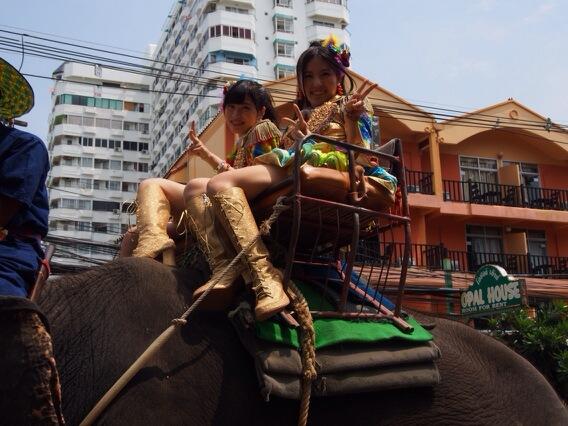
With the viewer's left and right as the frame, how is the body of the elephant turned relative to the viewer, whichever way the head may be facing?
facing to the left of the viewer

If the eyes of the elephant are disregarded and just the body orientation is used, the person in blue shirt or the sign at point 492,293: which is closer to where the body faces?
the person in blue shirt

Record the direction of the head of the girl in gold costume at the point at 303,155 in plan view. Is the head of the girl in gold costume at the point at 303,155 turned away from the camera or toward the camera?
toward the camera

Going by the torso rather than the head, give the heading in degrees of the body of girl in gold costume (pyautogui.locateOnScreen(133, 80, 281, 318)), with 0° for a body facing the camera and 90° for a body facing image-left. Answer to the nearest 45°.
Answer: approximately 90°

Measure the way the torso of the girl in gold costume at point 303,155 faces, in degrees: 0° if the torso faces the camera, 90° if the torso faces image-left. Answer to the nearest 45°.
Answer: approximately 45°

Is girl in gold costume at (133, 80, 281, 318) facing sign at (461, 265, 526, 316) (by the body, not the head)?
no
